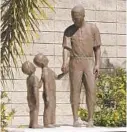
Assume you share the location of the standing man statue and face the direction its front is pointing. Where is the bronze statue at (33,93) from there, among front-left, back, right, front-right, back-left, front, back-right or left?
right

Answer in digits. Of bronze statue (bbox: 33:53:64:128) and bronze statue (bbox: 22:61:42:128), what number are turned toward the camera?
0

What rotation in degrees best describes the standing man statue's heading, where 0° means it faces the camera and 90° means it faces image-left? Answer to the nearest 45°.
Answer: approximately 0°

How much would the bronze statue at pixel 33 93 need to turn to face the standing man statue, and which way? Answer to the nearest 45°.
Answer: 0° — it already faces it

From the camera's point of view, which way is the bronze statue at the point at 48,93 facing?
to the viewer's right

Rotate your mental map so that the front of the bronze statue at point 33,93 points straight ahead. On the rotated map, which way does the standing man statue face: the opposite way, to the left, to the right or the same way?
to the right

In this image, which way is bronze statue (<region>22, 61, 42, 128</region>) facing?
to the viewer's right
